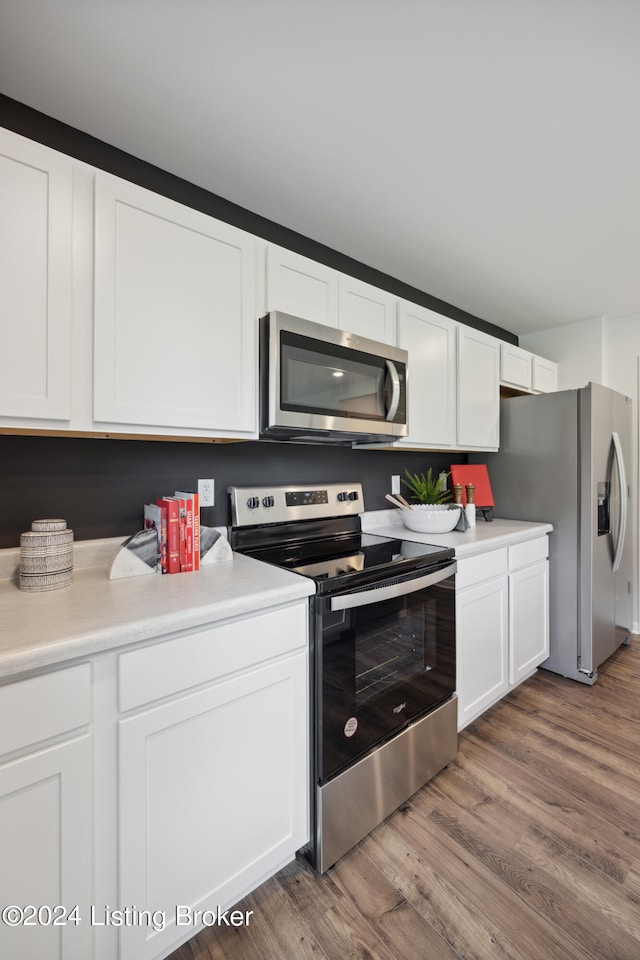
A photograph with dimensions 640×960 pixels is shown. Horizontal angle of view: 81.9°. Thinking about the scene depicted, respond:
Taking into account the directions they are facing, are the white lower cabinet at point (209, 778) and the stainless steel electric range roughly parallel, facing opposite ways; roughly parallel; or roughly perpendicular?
roughly parallel

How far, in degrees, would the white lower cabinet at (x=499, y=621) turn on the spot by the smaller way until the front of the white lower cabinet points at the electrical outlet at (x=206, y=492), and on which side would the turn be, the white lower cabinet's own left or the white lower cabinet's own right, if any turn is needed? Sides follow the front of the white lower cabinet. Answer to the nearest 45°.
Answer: approximately 90° to the white lower cabinet's own right

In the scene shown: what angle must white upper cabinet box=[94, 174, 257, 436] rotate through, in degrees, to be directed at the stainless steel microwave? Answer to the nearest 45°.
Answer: approximately 45° to its left

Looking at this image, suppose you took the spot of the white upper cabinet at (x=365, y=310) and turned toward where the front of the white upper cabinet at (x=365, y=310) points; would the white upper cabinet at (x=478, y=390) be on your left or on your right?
on your left

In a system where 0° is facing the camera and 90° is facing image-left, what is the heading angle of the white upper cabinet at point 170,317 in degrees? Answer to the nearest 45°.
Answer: approximately 315°

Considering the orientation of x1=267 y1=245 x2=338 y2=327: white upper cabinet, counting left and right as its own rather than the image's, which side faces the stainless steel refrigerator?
left

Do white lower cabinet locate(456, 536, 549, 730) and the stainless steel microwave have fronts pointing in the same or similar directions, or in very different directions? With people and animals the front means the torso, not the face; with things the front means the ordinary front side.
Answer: same or similar directions

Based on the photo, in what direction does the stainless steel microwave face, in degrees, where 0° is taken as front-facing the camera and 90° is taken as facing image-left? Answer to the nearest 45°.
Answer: approximately 315°

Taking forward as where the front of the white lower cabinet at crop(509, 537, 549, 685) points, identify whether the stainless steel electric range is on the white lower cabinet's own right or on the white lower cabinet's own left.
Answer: on the white lower cabinet's own right

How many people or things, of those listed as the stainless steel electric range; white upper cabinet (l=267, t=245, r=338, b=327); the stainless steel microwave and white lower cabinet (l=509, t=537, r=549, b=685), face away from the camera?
0

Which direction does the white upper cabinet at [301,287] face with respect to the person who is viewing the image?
facing the viewer and to the right of the viewer

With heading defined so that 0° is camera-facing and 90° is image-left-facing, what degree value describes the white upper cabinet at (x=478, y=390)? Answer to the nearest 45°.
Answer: approximately 315°

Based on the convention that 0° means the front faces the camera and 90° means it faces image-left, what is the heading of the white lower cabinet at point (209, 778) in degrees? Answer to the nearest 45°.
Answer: approximately 315°

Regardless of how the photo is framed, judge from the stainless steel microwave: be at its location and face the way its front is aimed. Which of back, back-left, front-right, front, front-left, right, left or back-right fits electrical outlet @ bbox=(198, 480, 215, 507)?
back-right

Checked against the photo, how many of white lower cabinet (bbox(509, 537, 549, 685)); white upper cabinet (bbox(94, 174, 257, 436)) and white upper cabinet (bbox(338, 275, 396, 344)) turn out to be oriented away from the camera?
0
